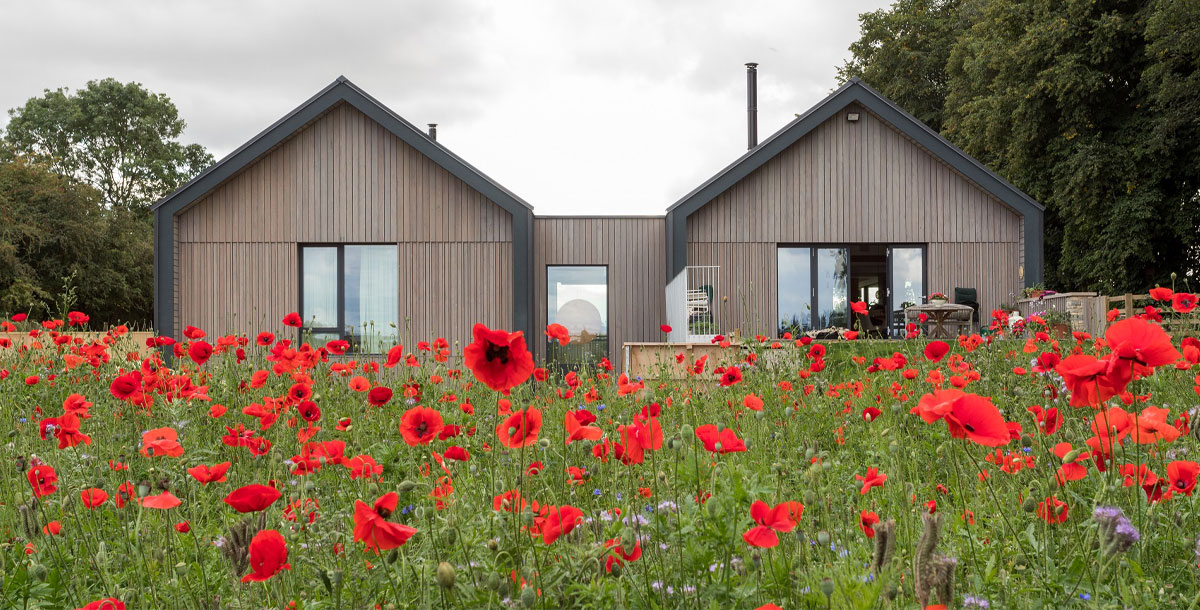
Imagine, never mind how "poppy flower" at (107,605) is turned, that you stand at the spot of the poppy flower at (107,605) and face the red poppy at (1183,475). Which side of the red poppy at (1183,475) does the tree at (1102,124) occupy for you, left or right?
left

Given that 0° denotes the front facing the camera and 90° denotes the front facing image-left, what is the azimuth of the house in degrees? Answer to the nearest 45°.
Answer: approximately 0°

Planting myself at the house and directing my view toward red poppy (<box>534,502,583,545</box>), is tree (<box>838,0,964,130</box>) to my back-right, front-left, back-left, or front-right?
back-left

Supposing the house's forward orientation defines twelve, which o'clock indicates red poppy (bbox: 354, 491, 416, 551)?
The red poppy is roughly at 12 o'clock from the house.

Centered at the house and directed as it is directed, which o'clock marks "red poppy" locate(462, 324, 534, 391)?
The red poppy is roughly at 12 o'clock from the house.

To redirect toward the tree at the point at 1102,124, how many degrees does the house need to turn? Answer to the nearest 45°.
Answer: approximately 135° to its left

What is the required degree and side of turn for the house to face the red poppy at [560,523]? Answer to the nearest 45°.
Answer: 0° — it already faces it

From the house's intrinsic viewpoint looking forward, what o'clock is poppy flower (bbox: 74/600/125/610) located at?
The poppy flower is roughly at 12 o'clock from the house.

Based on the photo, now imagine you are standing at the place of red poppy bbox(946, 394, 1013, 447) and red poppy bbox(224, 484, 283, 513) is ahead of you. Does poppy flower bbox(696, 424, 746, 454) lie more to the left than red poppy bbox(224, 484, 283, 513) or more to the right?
right

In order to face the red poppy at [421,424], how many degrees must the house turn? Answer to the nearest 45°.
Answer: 0° — it already faces it
